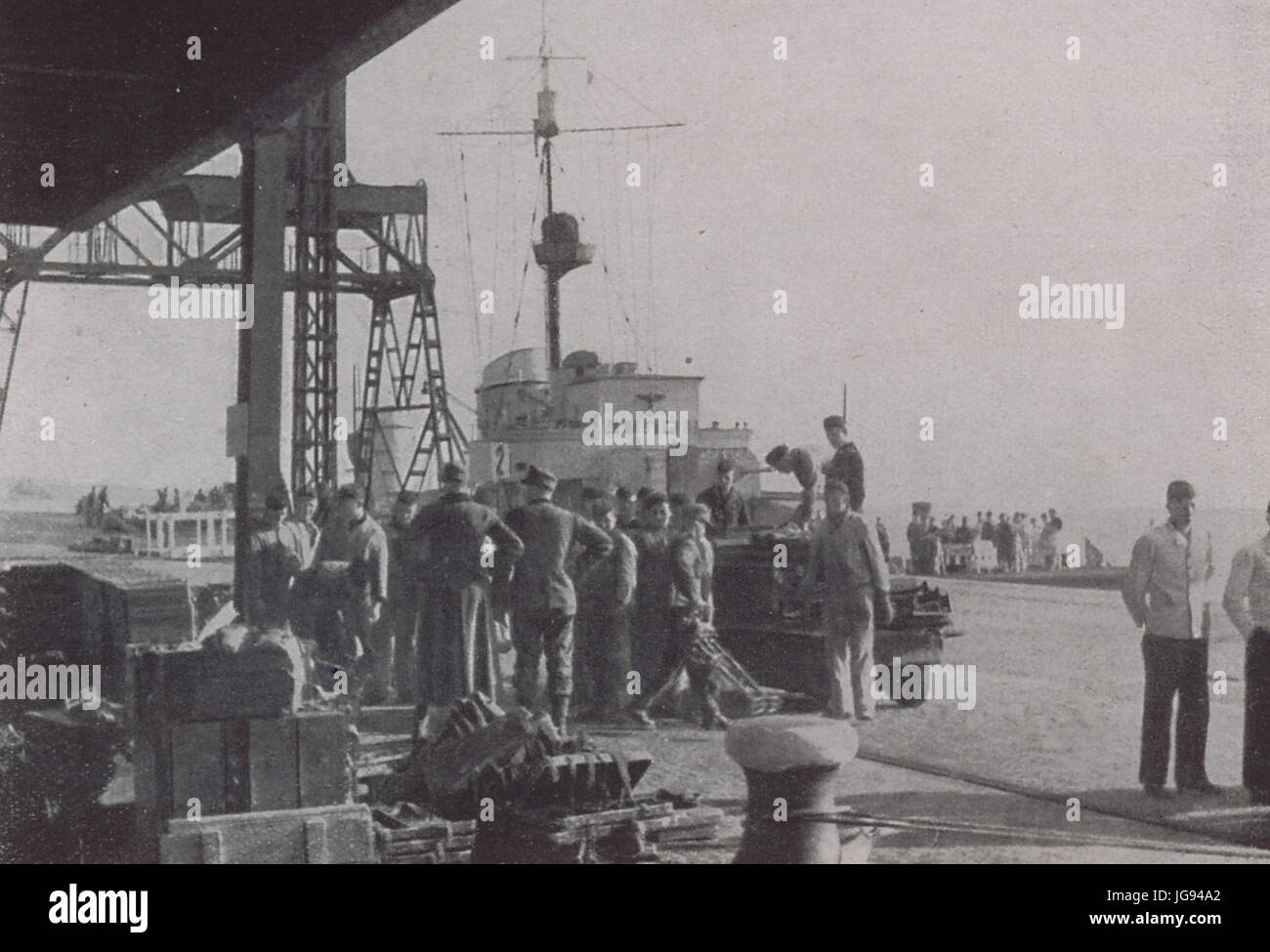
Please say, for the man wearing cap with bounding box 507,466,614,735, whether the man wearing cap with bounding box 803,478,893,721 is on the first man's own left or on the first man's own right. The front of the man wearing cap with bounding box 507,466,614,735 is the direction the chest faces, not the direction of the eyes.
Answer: on the first man's own right

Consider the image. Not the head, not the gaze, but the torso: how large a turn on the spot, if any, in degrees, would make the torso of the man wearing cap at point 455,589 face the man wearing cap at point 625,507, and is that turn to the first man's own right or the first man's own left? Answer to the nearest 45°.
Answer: approximately 45° to the first man's own right

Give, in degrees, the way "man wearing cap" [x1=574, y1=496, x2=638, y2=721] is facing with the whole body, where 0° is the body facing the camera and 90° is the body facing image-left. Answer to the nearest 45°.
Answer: approximately 45°

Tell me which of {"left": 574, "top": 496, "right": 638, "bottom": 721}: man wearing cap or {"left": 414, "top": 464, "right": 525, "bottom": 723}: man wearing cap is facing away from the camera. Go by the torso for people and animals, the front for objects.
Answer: {"left": 414, "top": 464, "right": 525, "bottom": 723}: man wearing cap

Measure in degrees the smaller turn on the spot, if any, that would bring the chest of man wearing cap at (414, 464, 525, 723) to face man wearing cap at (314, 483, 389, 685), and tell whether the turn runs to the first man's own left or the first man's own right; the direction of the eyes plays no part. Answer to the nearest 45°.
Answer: approximately 45° to the first man's own left

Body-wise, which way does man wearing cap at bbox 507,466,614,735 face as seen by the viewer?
away from the camera

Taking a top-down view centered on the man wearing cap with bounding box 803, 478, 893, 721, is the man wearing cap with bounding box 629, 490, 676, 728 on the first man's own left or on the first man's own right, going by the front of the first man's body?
on the first man's own right

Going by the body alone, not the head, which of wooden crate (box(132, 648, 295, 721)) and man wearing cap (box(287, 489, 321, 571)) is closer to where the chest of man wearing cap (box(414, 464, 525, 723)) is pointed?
the man wearing cap

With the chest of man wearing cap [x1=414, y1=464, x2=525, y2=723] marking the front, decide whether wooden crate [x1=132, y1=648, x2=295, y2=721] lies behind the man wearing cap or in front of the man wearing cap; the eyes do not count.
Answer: behind

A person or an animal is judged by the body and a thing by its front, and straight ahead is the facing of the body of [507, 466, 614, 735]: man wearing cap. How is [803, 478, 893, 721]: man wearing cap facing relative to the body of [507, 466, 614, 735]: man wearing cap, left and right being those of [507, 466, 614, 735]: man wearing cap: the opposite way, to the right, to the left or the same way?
the opposite way
